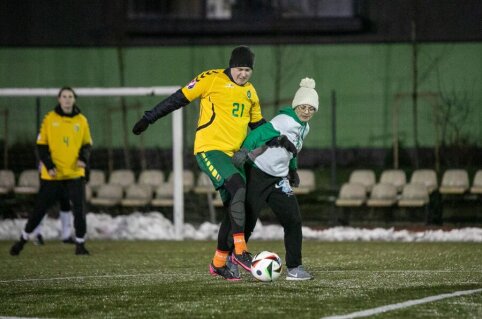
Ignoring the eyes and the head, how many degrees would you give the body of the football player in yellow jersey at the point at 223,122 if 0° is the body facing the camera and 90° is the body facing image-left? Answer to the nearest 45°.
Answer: approximately 315°

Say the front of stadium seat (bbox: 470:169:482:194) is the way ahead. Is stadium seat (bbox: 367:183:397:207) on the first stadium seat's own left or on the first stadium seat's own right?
on the first stadium seat's own right

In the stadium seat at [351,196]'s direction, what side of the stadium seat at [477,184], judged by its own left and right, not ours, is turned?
right

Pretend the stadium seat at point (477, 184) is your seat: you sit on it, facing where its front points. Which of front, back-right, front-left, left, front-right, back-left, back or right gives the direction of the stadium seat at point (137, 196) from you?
right

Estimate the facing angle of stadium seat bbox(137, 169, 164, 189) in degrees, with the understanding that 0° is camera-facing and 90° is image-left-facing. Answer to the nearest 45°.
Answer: approximately 0°

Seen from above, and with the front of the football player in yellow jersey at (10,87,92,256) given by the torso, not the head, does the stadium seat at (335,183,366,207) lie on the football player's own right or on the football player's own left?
on the football player's own left
